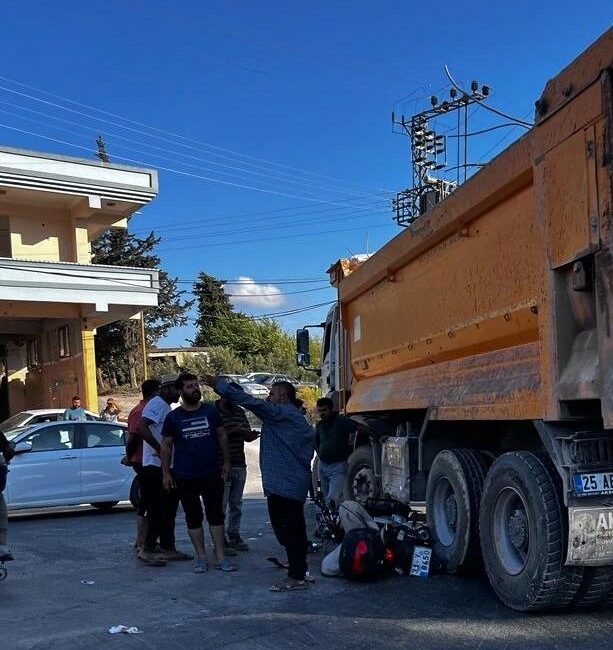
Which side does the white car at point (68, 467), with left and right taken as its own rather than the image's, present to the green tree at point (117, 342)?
right

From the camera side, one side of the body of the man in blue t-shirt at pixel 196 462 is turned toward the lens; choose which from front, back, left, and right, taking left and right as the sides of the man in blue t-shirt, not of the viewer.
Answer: front

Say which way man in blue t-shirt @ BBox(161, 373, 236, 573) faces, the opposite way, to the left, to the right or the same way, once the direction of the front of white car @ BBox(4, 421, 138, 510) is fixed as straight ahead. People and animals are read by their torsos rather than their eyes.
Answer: to the left

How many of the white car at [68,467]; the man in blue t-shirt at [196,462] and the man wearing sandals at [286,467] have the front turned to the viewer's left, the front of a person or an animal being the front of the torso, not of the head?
2

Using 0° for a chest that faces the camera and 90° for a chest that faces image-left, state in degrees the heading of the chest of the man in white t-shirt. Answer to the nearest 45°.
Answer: approximately 270°

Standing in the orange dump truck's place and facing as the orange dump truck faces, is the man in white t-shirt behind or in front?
in front

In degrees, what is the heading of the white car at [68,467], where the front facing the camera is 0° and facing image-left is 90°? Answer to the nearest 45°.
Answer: approximately 90°

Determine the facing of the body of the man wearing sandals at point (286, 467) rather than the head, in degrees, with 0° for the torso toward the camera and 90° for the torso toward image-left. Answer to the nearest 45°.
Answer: approximately 90°
